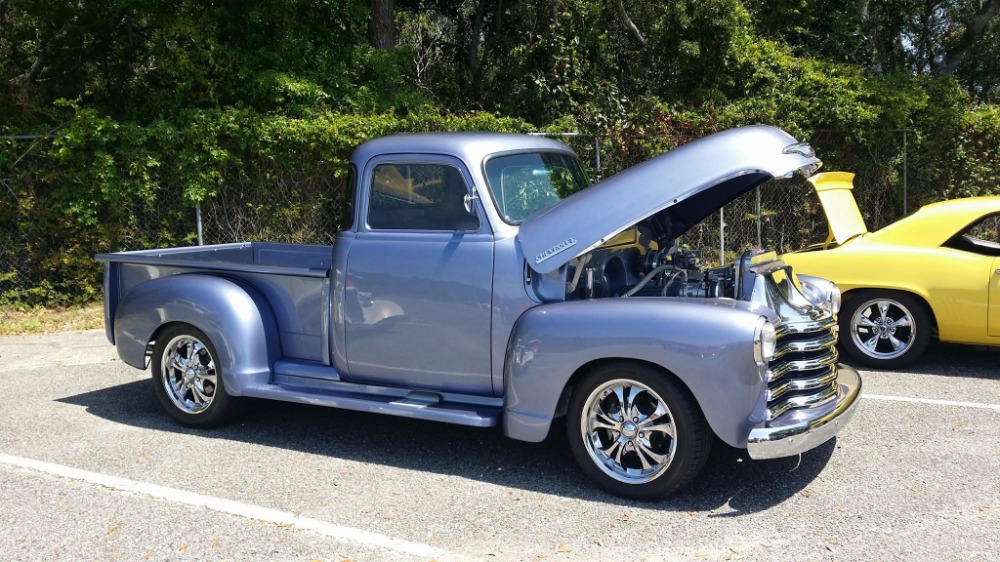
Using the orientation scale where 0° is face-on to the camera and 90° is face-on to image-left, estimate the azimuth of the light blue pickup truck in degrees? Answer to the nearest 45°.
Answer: approximately 315°

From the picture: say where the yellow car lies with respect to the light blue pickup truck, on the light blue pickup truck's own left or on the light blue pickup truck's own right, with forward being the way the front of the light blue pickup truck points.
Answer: on the light blue pickup truck's own left

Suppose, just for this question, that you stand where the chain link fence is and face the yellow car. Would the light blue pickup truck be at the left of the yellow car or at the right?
right

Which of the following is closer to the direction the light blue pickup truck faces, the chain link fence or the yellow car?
the yellow car
